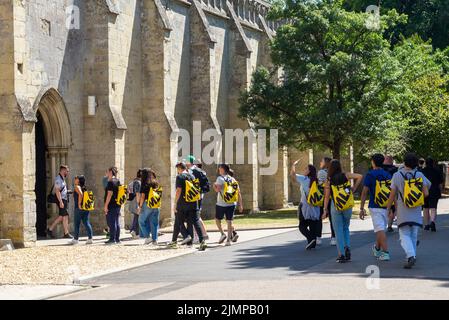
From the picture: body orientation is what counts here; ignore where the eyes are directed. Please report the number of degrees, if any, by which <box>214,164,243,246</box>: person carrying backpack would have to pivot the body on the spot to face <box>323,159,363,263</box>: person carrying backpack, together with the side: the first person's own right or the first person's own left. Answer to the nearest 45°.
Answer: approximately 180°

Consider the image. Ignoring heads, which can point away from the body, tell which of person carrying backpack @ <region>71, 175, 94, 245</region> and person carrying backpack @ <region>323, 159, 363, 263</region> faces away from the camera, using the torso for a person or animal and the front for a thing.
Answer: person carrying backpack @ <region>323, 159, 363, 263</region>

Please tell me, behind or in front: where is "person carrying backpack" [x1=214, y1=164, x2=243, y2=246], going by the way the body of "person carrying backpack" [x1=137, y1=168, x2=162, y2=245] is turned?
behind

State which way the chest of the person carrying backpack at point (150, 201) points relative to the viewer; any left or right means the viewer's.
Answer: facing away from the viewer and to the left of the viewer

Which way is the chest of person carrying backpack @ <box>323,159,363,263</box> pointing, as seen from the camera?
away from the camera

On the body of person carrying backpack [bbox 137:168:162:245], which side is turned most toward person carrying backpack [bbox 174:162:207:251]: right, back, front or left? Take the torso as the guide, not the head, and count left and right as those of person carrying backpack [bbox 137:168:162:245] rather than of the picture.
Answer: back

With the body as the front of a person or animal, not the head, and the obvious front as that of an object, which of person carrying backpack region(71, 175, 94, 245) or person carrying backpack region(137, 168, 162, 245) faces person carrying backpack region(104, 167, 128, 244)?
person carrying backpack region(137, 168, 162, 245)

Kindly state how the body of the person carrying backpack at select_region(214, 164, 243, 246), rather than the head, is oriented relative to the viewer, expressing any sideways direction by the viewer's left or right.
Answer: facing away from the viewer and to the left of the viewer

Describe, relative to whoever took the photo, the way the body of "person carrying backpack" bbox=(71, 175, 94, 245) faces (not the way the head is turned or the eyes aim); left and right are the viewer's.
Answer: facing to the left of the viewer

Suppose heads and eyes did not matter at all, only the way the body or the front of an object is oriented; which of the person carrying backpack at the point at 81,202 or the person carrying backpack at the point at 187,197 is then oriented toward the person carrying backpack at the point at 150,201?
the person carrying backpack at the point at 187,197

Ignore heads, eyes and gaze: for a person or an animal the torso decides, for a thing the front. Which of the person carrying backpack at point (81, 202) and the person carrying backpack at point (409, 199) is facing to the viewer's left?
the person carrying backpack at point (81, 202)

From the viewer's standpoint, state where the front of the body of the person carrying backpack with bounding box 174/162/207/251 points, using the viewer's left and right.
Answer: facing away from the viewer and to the left of the viewer

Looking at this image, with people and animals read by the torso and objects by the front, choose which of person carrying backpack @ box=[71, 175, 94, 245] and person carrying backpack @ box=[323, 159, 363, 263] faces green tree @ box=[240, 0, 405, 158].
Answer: person carrying backpack @ box=[323, 159, 363, 263]

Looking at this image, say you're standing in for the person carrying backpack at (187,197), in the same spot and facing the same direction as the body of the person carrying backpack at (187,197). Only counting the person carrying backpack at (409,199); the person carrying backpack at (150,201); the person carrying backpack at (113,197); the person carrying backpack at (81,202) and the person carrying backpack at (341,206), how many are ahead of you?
3

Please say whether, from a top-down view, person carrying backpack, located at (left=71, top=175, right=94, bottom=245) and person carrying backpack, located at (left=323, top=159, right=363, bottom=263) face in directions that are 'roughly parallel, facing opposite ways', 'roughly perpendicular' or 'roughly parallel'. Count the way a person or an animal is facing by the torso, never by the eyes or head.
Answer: roughly perpendicular

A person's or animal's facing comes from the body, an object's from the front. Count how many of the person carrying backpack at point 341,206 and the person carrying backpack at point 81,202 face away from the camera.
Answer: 1

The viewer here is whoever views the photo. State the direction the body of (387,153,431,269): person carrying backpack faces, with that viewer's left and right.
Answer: facing away from the viewer
